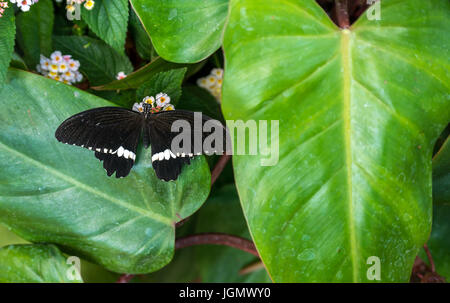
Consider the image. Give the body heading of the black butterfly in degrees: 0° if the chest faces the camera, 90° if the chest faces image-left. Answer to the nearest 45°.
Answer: approximately 180°
